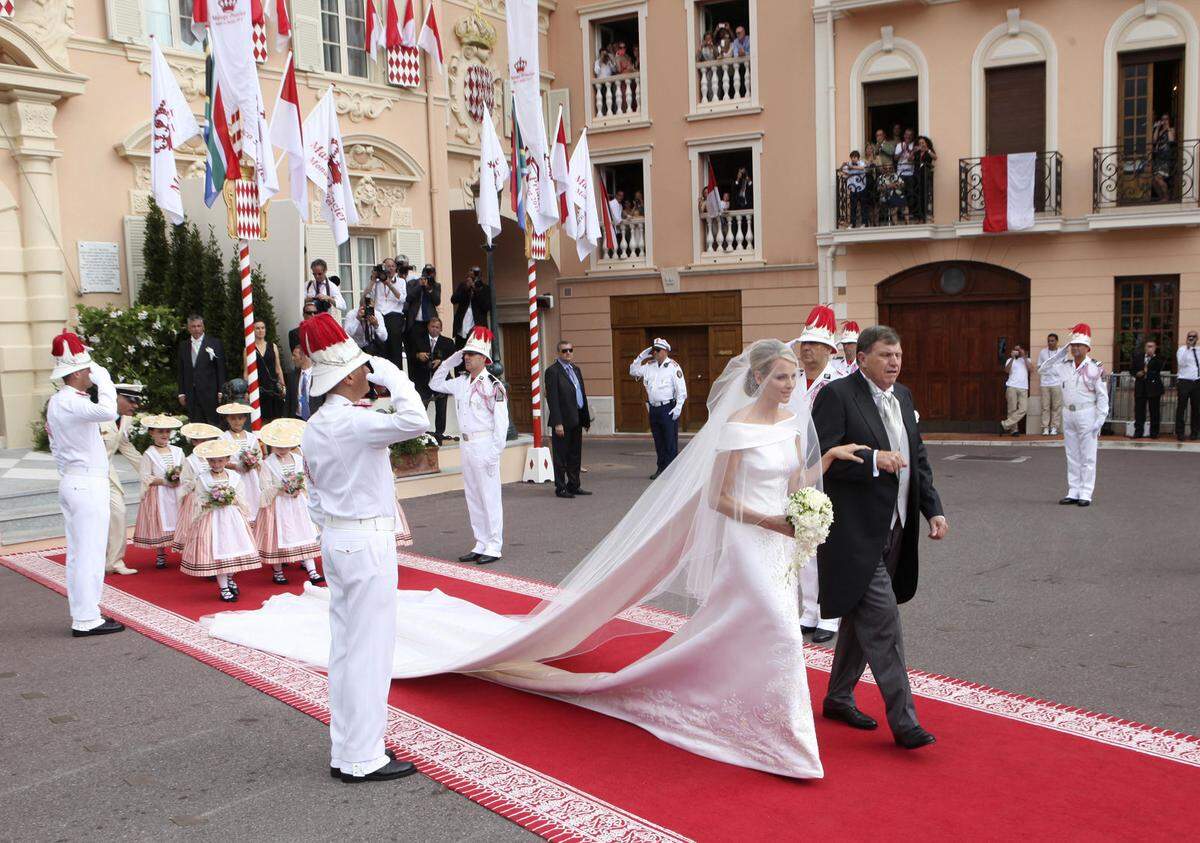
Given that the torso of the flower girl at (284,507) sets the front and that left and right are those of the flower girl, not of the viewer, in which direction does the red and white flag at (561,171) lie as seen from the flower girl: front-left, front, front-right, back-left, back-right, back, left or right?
left

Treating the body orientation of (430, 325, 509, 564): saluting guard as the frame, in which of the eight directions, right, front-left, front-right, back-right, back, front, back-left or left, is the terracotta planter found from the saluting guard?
back-right

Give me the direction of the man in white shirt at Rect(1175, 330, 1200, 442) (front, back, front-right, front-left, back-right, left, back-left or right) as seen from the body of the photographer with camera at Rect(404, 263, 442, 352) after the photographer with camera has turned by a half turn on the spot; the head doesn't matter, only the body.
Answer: right

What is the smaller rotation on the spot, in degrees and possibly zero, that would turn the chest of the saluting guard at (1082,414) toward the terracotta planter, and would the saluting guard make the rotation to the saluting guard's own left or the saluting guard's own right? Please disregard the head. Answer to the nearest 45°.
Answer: approximately 45° to the saluting guard's own right

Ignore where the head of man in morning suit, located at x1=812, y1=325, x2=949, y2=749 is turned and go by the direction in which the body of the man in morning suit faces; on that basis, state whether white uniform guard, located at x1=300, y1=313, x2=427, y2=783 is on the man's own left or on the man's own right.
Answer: on the man's own right

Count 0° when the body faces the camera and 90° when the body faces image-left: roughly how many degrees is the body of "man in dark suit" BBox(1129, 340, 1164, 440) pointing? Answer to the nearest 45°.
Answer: approximately 0°

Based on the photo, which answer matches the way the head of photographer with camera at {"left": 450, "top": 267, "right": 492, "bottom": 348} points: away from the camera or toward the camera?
toward the camera

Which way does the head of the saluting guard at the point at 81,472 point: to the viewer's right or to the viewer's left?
to the viewer's right

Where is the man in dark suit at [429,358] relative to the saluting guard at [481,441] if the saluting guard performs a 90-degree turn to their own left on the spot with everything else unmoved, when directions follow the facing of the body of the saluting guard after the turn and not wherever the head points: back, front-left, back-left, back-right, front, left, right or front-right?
back-left

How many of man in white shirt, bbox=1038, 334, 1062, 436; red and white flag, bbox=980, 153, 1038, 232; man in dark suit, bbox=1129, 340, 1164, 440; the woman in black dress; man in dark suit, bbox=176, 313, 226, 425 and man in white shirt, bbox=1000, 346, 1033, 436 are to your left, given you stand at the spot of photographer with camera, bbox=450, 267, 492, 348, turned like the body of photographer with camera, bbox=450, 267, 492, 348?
4

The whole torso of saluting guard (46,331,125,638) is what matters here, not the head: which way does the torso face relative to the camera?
to the viewer's right

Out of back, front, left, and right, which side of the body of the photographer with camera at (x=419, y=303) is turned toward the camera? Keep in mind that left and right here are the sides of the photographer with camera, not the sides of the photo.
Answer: front

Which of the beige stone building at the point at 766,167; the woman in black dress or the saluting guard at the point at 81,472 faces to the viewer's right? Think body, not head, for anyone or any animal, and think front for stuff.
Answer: the saluting guard

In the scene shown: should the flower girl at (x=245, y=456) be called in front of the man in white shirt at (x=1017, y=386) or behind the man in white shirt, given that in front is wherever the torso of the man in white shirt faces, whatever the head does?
in front

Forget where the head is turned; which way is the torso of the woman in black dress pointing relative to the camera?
toward the camera

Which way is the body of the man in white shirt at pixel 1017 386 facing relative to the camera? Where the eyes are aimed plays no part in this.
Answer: toward the camera
